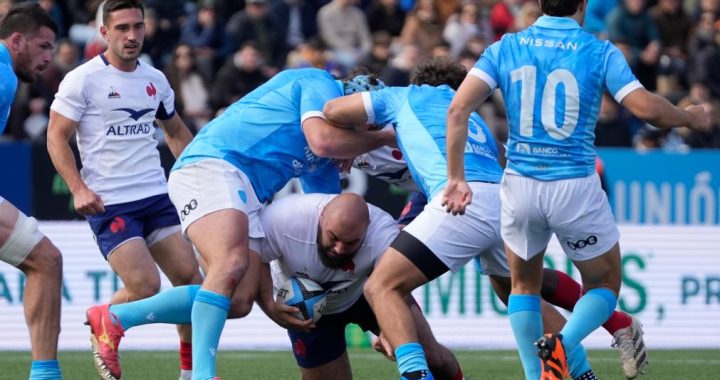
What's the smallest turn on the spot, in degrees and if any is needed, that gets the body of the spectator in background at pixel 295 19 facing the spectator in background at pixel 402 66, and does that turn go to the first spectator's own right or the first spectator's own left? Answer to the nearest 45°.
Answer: approximately 45° to the first spectator's own left

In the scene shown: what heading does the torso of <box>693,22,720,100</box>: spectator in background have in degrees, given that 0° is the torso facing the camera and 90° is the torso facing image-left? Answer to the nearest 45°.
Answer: approximately 0°

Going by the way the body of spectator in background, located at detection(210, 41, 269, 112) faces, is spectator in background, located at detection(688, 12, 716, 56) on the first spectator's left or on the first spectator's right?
on the first spectator's left

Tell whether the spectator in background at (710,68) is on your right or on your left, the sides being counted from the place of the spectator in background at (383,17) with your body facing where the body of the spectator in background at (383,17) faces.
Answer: on your left

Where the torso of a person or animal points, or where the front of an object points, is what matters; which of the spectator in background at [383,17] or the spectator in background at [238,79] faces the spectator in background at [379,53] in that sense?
the spectator in background at [383,17]

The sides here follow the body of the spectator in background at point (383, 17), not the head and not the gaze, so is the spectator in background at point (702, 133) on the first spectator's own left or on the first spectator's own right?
on the first spectator's own left

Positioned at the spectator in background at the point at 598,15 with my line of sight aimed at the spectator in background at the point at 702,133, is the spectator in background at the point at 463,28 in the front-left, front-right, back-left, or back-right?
back-right

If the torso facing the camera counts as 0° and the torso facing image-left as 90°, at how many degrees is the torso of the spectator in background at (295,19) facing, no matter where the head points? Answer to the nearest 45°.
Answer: approximately 0°

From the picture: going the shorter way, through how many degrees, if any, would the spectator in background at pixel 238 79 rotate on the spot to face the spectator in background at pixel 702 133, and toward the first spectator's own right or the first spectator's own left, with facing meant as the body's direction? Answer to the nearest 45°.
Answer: approximately 90° to the first spectator's own left

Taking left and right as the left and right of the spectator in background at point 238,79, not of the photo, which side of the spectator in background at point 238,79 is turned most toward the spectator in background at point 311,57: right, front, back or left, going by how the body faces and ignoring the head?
left
